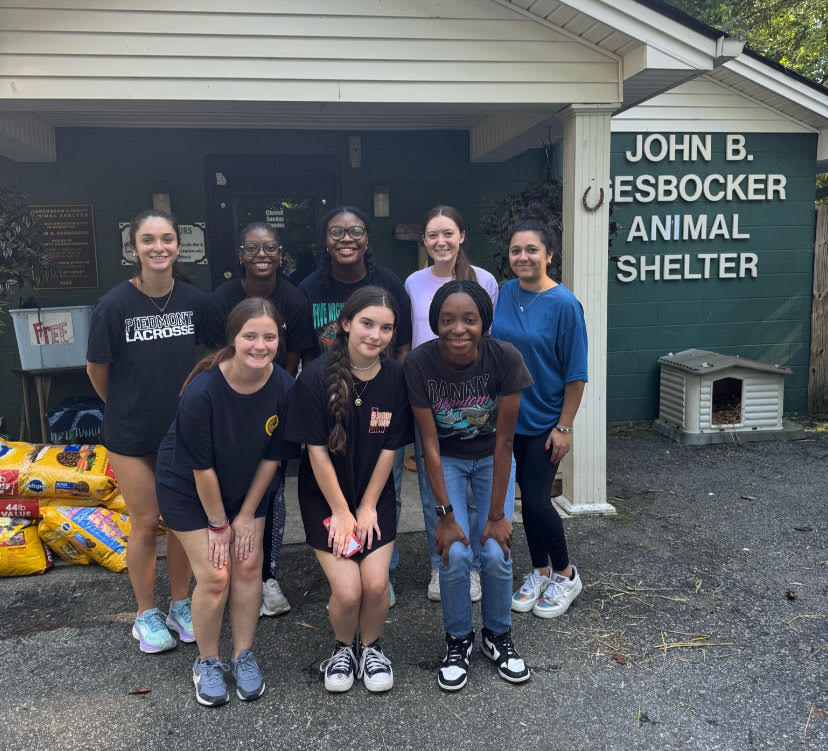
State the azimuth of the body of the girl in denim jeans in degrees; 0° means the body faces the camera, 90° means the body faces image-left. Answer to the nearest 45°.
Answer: approximately 0°

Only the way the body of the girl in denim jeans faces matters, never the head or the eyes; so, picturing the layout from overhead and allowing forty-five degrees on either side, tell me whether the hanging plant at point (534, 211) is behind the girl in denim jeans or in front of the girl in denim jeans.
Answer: behind

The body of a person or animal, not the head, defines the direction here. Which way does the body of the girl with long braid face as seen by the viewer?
toward the camera

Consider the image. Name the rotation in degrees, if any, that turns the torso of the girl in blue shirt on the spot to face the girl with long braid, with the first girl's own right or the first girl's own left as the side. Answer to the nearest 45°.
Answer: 0° — they already face them

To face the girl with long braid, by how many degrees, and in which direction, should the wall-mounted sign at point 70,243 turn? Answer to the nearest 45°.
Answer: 0° — it already faces them

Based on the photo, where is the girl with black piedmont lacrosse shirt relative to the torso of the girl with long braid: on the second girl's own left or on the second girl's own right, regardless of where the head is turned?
on the second girl's own right

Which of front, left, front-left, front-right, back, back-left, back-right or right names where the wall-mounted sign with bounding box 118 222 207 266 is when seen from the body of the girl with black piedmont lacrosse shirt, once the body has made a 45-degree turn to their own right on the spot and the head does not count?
back-right

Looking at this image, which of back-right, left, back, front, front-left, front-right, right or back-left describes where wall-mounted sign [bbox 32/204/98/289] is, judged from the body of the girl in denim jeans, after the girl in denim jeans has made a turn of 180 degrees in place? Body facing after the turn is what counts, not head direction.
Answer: front-left

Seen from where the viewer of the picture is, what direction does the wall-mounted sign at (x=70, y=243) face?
facing the viewer

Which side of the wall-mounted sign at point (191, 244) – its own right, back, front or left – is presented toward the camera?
front

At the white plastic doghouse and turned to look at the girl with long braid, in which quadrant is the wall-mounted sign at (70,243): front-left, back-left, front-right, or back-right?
front-right

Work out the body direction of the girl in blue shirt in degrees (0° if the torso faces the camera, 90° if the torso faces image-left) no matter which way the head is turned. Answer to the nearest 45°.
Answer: approximately 45°

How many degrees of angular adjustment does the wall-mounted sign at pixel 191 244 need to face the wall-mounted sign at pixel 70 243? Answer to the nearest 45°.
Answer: approximately 90° to its right

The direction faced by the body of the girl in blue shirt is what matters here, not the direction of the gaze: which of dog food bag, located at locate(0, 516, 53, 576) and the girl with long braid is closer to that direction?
the girl with long braid

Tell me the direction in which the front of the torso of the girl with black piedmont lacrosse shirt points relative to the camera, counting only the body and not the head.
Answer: toward the camera
